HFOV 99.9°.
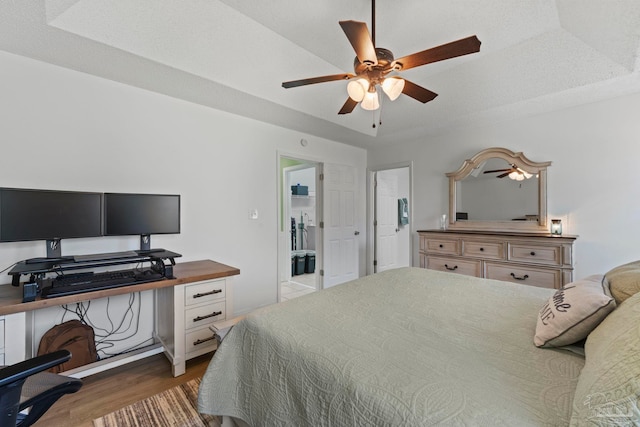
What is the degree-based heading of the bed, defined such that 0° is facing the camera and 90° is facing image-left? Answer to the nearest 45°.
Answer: approximately 135°

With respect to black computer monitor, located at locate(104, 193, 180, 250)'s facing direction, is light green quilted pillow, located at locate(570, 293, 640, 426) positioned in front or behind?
in front

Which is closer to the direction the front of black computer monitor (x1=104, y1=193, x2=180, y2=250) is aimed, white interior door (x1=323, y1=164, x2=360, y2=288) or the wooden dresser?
the wooden dresser

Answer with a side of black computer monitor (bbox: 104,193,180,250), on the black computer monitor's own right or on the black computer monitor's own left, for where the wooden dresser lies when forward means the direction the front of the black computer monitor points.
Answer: on the black computer monitor's own left

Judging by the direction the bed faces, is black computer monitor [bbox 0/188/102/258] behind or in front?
in front

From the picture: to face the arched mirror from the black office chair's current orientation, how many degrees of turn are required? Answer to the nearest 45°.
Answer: approximately 45° to its right

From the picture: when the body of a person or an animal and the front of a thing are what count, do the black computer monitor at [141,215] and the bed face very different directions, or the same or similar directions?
very different directions

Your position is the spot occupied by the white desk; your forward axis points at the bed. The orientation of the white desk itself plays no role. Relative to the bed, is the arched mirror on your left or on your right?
left
